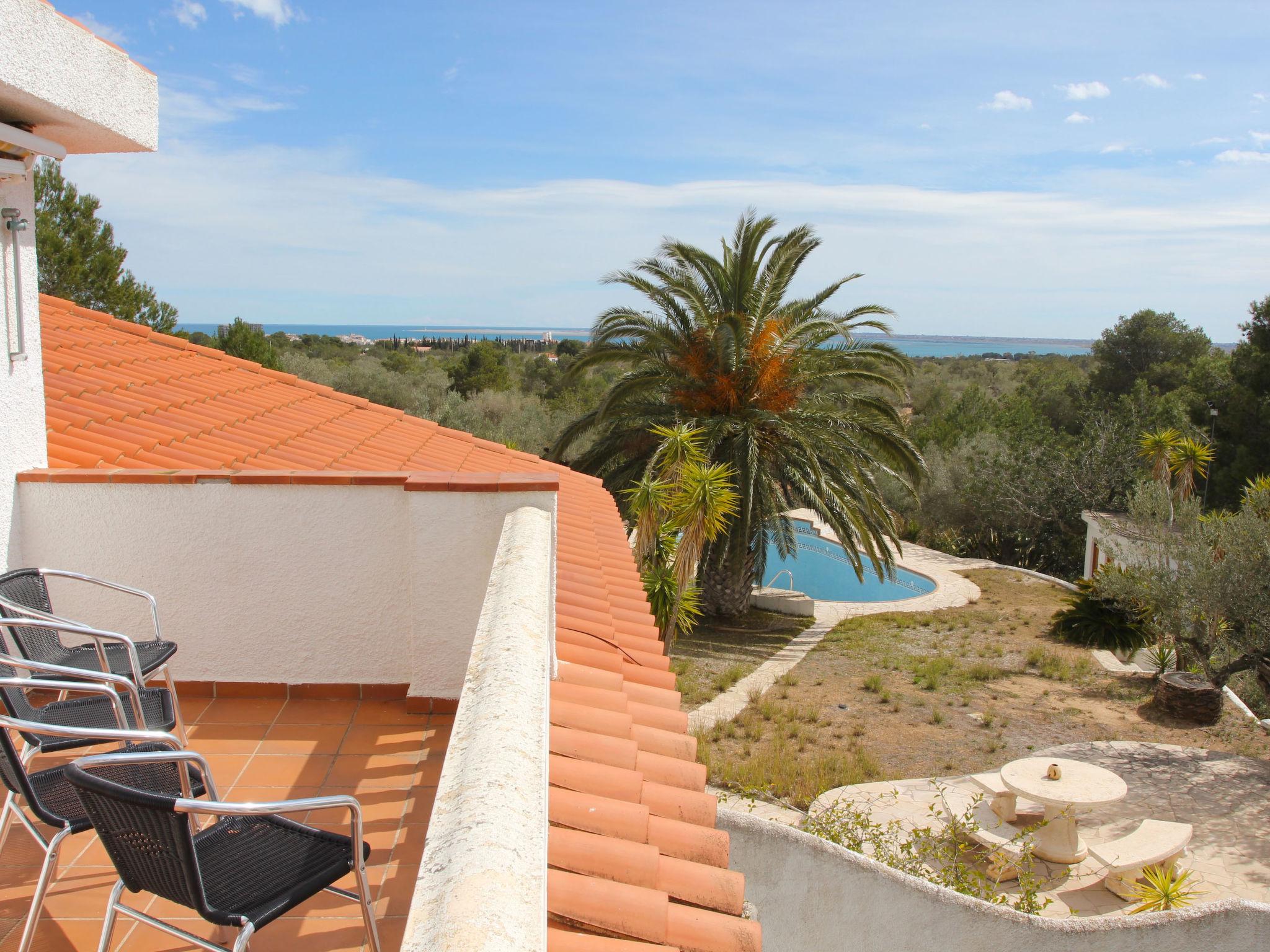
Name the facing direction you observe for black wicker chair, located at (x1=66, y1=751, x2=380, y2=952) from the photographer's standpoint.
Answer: facing away from the viewer and to the right of the viewer

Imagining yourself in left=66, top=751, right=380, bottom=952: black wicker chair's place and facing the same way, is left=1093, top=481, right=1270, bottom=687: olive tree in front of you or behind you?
in front

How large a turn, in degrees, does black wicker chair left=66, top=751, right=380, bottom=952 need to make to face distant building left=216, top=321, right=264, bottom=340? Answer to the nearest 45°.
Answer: approximately 45° to its left
